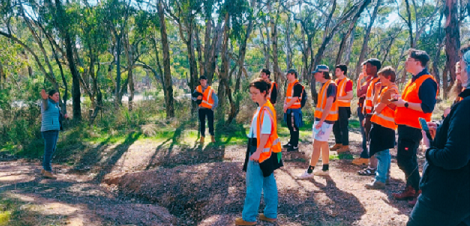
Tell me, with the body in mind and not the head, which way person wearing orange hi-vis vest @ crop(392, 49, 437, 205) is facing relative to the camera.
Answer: to the viewer's left

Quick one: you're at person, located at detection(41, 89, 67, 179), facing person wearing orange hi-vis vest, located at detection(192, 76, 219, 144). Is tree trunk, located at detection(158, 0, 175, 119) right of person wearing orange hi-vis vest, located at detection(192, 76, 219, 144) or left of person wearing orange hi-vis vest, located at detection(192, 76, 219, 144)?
left

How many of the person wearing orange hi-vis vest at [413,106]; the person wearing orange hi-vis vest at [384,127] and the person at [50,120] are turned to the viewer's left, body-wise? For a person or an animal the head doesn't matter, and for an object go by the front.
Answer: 2

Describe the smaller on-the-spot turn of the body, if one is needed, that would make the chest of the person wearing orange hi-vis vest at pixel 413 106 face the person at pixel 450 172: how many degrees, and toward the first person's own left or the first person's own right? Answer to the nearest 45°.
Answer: approximately 90° to the first person's own left

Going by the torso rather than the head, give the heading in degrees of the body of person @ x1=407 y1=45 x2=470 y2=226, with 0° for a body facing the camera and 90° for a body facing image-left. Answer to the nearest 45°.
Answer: approximately 90°

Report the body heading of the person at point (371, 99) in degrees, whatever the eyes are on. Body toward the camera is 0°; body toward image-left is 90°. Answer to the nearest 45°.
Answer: approximately 90°

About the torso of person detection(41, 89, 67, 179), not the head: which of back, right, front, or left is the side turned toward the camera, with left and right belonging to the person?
right

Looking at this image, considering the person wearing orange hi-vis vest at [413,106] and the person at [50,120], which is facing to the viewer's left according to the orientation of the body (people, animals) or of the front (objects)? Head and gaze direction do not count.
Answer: the person wearing orange hi-vis vest

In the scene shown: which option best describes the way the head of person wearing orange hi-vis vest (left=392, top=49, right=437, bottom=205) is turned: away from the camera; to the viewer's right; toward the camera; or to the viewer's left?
to the viewer's left

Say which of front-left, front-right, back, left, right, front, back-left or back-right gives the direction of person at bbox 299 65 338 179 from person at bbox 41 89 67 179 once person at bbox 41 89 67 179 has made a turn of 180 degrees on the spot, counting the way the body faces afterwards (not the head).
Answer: back-left

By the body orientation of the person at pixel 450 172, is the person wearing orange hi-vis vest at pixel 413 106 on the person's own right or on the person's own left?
on the person's own right

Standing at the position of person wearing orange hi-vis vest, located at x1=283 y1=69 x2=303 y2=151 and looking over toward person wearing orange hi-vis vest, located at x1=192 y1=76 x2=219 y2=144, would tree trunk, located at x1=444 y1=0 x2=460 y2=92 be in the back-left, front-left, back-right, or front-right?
back-right

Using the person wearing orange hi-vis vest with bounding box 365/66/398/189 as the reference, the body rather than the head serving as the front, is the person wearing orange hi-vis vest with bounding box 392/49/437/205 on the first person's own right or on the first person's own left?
on the first person's own left
